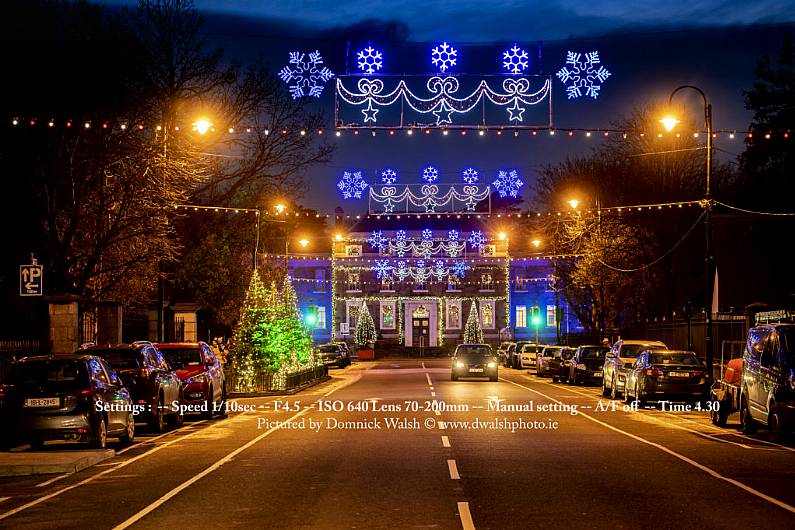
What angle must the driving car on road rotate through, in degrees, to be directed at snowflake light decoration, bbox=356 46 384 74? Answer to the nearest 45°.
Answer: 0° — it already faces it

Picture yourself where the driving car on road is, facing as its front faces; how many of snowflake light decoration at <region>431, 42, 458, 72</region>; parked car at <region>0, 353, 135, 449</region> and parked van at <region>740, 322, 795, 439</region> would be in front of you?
3

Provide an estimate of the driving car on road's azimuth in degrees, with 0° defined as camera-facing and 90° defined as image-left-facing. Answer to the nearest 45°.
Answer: approximately 0°

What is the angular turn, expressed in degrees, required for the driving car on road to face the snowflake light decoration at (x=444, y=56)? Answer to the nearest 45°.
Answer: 0° — it already faces it

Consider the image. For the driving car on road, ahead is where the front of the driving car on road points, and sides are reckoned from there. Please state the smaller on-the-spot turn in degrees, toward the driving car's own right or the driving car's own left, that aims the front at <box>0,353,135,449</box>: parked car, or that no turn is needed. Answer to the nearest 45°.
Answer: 0° — it already faces it

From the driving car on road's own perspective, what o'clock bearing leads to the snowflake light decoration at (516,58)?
The snowflake light decoration is roughly at 12 o'clock from the driving car on road.
